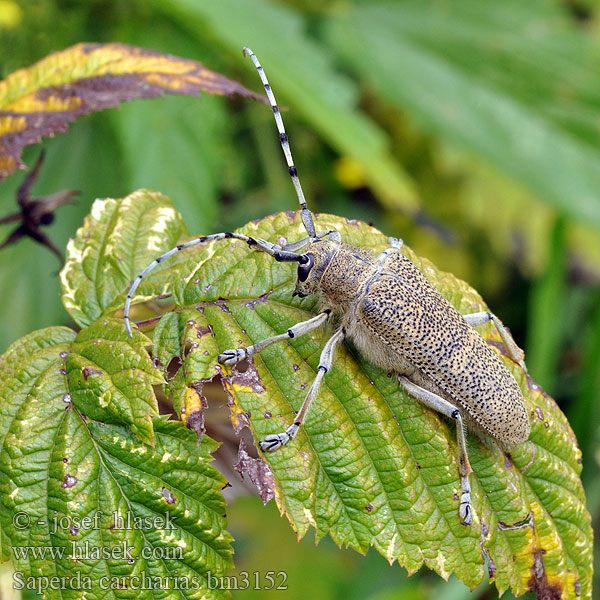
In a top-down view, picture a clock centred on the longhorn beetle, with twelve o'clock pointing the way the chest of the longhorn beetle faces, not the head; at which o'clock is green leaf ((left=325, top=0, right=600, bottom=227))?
The green leaf is roughly at 2 o'clock from the longhorn beetle.

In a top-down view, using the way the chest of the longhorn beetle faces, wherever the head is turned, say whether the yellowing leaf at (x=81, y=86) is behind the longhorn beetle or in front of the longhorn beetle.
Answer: in front

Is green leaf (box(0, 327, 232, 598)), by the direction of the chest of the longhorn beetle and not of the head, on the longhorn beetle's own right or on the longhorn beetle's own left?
on the longhorn beetle's own left

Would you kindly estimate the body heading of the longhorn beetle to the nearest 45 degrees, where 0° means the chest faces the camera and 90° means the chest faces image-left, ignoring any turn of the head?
approximately 135°

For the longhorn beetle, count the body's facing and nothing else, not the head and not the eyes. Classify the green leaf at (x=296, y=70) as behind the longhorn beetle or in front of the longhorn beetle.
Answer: in front
